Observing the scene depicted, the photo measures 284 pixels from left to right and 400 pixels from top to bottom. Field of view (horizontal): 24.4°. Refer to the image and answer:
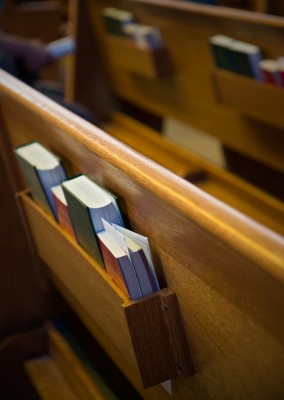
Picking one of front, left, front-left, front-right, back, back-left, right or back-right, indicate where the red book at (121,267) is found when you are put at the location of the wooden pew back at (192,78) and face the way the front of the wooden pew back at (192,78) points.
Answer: back-right

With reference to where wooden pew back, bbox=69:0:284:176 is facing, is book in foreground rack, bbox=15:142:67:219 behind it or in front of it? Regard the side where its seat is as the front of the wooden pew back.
behind

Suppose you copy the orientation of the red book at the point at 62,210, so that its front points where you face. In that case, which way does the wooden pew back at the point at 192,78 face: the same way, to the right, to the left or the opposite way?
the opposite way

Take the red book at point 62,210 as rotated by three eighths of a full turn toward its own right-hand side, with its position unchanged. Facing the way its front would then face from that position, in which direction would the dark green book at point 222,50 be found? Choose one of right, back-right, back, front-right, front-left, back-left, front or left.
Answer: front-right
